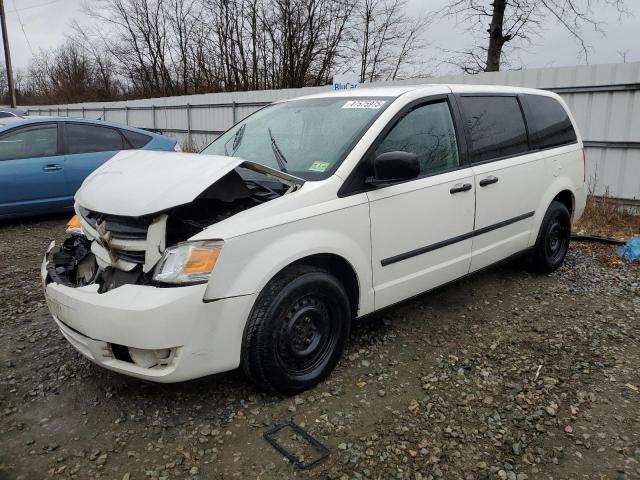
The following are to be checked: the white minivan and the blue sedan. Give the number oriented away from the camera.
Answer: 0

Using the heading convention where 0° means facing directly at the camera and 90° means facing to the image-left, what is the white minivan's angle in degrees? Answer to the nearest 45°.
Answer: approximately 45°

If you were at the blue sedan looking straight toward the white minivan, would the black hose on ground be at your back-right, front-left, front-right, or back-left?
front-left

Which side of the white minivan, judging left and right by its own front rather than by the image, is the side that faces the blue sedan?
right

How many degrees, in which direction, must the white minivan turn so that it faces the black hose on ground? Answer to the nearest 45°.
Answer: approximately 180°

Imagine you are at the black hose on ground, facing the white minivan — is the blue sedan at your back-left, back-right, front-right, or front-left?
front-right
